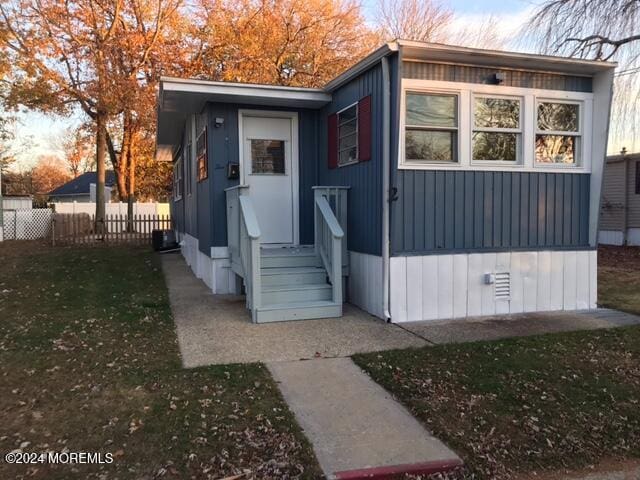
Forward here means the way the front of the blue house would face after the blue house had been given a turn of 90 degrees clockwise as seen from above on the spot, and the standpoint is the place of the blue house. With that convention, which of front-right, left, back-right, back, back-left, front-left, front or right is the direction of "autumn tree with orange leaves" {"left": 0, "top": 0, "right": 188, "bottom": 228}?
front-right

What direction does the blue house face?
toward the camera

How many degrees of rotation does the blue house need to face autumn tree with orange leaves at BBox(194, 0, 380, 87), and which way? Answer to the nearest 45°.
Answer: approximately 180°

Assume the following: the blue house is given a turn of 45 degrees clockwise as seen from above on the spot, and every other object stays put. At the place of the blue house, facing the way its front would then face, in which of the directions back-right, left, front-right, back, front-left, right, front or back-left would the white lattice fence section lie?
right
